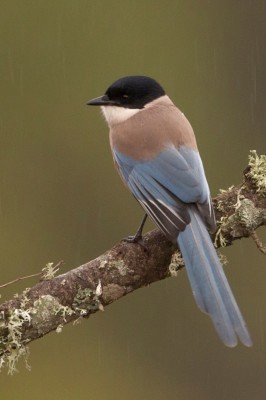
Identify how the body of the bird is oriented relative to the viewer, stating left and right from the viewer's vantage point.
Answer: facing away from the viewer and to the left of the viewer
